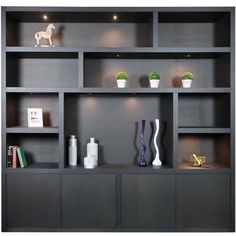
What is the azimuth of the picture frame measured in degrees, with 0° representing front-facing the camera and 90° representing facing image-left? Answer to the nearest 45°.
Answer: approximately 0°

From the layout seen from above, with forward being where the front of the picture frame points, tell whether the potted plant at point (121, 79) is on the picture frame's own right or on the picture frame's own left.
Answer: on the picture frame's own left

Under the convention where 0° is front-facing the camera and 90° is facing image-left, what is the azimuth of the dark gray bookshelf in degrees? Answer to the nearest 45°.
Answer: approximately 0°

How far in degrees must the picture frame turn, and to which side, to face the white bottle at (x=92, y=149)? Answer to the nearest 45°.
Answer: approximately 90° to its left

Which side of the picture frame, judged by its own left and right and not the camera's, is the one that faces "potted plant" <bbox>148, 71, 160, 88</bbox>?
left
